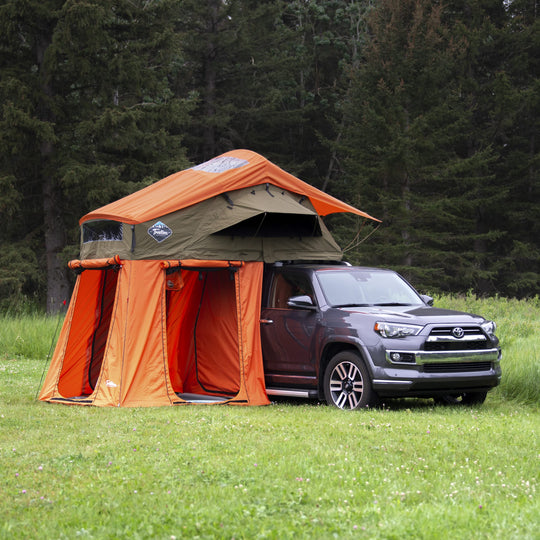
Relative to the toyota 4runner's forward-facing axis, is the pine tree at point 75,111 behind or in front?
behind

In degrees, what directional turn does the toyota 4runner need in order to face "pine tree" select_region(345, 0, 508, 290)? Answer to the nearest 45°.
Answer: approximately 135° to its left

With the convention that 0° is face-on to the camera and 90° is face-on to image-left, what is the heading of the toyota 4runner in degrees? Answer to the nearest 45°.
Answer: approximately 315°

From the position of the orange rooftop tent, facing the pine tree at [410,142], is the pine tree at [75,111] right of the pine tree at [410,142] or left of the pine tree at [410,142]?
left

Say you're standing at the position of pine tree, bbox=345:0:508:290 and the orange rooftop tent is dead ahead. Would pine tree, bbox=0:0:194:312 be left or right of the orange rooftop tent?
right
